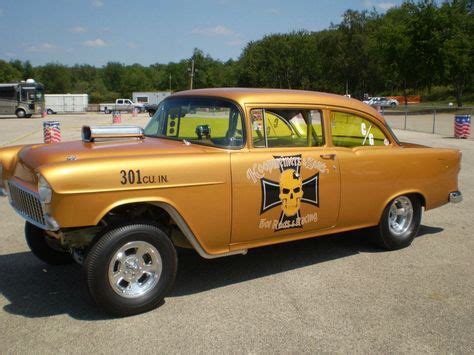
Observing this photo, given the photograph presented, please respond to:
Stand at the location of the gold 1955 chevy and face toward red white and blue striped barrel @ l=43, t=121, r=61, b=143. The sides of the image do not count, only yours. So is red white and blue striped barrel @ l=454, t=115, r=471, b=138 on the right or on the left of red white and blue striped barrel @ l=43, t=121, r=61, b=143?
right

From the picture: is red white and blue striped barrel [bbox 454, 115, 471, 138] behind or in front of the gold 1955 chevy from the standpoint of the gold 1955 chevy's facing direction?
behind

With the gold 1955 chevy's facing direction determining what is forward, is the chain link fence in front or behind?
behind

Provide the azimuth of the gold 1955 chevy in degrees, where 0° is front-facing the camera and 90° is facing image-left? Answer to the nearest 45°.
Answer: approximately 45°
